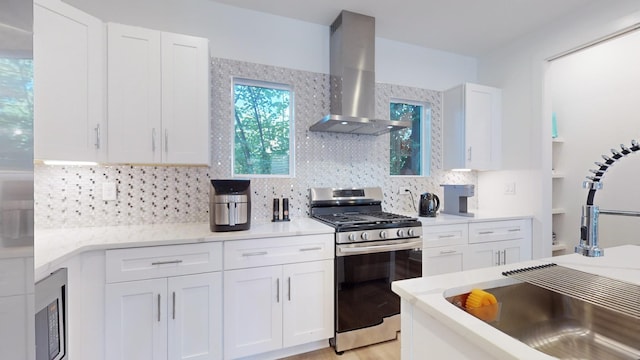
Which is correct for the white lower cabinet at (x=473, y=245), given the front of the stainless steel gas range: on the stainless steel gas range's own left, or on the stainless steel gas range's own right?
on the stainless steel gas range's own left

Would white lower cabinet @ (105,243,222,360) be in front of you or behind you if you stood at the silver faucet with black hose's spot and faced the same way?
behind

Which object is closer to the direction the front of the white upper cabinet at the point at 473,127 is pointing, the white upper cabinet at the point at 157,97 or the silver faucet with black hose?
the silver faucet with black hose

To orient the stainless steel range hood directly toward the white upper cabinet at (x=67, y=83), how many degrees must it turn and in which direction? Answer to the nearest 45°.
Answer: approximately 90° to its right

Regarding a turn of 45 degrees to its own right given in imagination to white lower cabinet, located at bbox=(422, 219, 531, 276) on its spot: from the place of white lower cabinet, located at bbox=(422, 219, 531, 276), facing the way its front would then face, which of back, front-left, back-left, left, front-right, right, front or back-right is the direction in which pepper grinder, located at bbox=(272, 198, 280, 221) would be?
front-right

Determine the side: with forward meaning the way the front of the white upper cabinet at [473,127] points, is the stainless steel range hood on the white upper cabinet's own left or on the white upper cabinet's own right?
on the white upper cabinet's own right

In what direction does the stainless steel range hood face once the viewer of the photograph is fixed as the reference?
facing the viewer and to the right of the viewer

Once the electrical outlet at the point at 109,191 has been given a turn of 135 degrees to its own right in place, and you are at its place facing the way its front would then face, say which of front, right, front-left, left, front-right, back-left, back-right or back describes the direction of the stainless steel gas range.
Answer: back

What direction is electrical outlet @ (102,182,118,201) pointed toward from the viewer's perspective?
toward the camera

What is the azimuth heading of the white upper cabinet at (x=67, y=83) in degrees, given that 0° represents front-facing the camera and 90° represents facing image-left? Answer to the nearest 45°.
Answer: approximately 315°

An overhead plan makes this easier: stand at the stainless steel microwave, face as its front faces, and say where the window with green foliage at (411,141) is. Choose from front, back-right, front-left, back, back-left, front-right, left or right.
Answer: front-left

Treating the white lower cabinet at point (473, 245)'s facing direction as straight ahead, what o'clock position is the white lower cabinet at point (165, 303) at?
the white lower cabinet at point (165, 303) is roughly at 3 o'clock from the white lower cabinet at point (473, 245).

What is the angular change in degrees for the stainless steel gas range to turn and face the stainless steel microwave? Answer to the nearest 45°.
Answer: approximately 90° to its right
